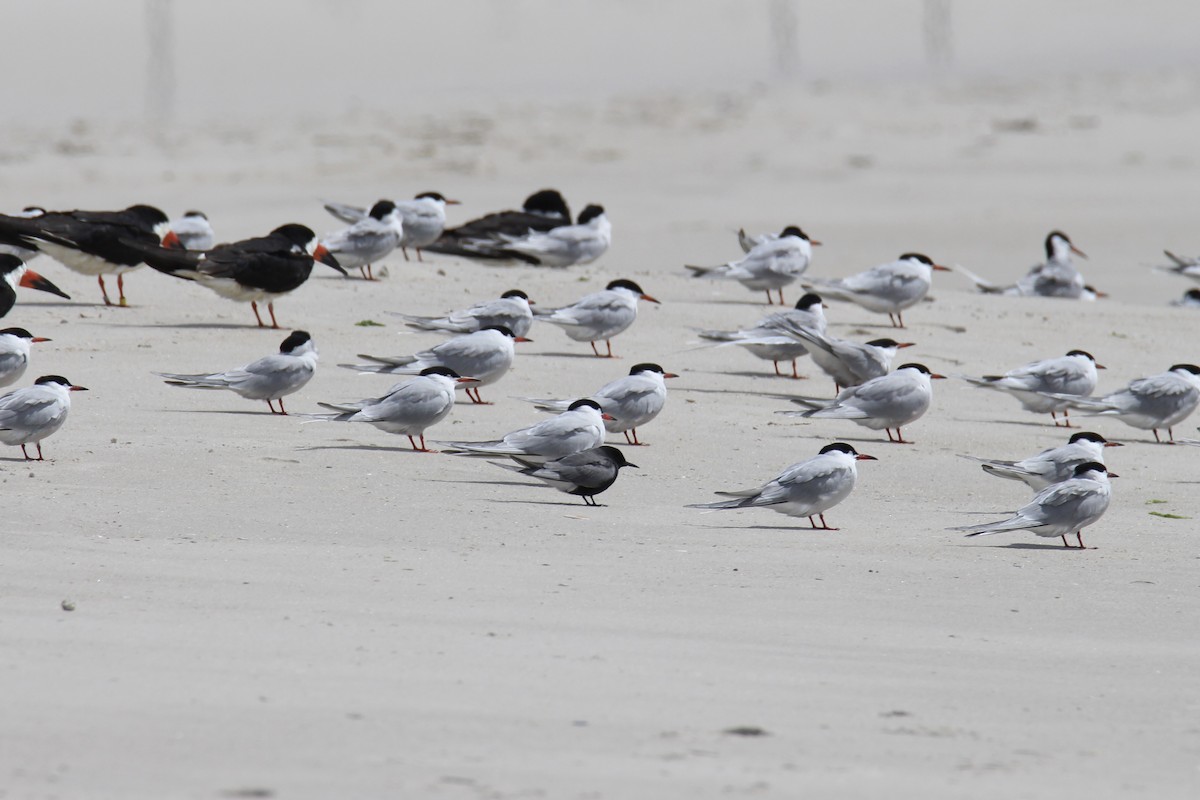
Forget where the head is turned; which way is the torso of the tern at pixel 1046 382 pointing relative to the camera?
to the viewer's right

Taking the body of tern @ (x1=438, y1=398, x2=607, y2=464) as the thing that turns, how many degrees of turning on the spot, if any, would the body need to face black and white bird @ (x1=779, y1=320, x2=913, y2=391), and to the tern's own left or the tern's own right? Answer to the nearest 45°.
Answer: approximately 45° to the tern's own left

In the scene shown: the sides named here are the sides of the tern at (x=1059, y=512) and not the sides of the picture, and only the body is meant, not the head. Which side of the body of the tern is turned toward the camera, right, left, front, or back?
right

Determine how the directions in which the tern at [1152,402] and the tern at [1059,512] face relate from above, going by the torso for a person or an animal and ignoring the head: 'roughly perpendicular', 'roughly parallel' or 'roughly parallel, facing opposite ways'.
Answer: roughly parallel

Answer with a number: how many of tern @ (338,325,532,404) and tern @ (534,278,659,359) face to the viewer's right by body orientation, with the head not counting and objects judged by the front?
2

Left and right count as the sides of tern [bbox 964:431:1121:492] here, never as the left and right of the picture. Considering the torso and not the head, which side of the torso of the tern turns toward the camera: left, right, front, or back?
right

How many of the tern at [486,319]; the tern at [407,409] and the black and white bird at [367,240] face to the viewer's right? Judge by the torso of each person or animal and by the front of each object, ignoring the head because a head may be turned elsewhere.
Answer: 3

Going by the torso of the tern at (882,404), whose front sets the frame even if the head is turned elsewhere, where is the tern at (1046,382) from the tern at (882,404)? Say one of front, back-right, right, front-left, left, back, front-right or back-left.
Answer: front-left

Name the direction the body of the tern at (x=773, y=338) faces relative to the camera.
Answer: to the viewer's right

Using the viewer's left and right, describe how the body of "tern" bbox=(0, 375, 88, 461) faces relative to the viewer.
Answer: facing to the right of the viewer

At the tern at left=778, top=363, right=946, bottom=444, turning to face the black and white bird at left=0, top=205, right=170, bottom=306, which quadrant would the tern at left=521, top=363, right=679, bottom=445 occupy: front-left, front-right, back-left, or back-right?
front-left

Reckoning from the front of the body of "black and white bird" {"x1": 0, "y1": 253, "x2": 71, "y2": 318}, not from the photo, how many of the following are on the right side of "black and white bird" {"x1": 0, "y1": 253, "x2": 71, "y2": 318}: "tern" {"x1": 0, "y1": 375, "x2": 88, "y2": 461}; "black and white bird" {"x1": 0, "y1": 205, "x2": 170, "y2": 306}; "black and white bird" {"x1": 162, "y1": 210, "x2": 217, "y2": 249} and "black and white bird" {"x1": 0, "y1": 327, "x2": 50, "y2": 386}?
2

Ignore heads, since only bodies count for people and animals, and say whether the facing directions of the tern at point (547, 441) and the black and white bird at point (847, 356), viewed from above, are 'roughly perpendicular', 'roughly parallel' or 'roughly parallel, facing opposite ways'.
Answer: roughly parallel

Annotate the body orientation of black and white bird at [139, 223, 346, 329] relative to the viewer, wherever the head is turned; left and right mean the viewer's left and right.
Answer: facing to the right of the viewer

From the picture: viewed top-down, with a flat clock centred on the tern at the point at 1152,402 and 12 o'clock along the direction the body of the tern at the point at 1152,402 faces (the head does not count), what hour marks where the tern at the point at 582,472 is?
the tern at the point at 582,472 is roughly at 4 o'clock from the tern at the point at 1152,402.

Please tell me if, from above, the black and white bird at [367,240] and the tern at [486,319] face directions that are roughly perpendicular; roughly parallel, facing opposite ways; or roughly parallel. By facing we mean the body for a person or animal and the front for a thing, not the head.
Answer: roughly parallel

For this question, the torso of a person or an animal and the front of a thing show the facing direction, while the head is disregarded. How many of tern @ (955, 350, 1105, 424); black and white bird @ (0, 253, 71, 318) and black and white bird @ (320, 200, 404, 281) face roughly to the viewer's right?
3

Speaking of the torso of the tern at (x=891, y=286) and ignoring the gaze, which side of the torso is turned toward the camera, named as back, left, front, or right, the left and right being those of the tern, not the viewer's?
right

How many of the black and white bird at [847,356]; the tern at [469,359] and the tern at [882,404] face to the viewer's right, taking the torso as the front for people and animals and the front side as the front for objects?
3

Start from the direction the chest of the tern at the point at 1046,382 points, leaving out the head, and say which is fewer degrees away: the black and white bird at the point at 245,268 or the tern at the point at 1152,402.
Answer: the tern

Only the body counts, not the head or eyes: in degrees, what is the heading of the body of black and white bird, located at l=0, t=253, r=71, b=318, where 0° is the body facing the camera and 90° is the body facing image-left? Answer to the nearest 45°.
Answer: approximately 270°

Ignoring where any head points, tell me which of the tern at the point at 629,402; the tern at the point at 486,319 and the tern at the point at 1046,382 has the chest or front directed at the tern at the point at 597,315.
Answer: the tern at the point at 486,319

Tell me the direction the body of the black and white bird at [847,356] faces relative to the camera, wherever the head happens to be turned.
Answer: to the viewer's right
